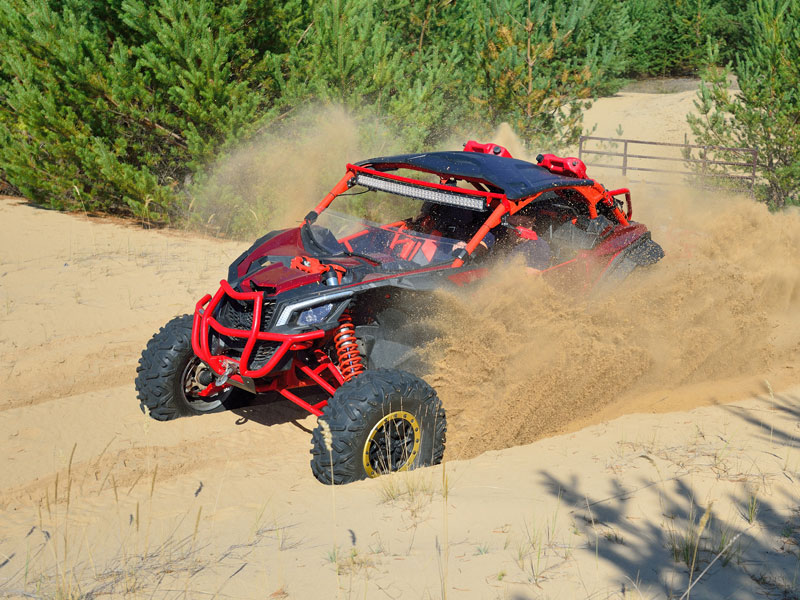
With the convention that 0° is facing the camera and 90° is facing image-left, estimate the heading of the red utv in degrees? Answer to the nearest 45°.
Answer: approximately 45°

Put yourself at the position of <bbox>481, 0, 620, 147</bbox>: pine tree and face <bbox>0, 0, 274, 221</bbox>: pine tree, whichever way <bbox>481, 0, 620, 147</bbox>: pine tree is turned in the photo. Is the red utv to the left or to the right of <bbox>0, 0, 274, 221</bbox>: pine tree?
left

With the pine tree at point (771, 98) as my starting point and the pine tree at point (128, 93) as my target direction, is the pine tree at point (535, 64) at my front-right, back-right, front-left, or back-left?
front-right

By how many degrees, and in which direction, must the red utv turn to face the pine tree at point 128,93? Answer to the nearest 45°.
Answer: approximately 90° to its right

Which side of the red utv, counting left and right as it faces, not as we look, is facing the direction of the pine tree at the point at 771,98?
back

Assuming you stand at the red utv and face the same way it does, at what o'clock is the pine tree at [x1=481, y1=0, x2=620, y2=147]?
The pine tree is roughly at 5 o'clock from the red utv.

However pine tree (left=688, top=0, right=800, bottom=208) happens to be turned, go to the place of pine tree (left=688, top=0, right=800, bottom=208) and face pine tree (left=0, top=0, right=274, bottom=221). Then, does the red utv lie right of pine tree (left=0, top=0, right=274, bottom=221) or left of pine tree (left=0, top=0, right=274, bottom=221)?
left

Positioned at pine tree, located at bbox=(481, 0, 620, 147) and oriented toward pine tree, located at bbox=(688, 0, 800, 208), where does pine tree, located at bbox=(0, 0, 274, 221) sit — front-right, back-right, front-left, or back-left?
back-right
